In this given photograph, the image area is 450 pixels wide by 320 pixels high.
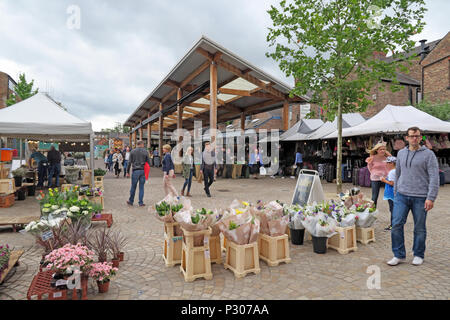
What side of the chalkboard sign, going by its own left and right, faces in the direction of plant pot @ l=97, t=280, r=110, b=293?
front

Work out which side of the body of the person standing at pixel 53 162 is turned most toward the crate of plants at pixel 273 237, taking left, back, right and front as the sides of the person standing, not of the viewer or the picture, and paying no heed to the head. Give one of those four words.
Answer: back

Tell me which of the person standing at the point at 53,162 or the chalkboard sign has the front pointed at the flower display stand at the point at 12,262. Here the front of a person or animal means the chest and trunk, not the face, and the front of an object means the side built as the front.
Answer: the chalkboard sign

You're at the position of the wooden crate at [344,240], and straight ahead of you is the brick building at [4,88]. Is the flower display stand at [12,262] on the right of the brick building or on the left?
left

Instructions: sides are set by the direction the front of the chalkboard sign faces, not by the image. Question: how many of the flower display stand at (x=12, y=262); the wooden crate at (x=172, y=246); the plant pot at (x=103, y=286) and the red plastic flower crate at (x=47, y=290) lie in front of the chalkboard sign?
4

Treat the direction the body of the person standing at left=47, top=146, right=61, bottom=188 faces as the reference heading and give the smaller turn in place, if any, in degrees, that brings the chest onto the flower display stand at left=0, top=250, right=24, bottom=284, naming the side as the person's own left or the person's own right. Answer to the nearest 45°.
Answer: approximately 180°

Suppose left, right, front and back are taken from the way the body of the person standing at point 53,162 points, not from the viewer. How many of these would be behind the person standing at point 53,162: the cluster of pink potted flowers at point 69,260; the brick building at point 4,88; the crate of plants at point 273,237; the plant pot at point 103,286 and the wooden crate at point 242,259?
4

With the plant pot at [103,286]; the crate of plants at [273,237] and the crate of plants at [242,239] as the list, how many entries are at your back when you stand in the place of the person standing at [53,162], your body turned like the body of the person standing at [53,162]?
3

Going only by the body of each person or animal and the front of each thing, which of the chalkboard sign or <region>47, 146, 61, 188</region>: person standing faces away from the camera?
the person standing

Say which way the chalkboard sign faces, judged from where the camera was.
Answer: facing the viewer and to the left of the viewer

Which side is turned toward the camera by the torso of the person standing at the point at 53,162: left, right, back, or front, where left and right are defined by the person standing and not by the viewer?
back
